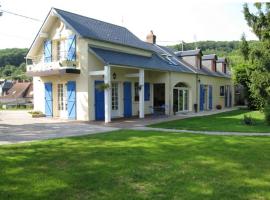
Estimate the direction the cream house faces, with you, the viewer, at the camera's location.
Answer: facing the viewer and to the right of the viewer

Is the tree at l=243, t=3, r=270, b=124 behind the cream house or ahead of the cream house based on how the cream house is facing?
ahead
